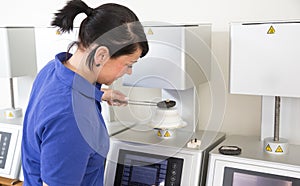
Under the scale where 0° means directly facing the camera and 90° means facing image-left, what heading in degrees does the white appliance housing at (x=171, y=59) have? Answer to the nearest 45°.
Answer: approximately 45°

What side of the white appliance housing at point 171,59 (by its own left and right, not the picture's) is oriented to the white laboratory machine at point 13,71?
right

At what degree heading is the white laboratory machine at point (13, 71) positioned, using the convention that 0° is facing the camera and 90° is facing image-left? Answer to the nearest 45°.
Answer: approximately 45°

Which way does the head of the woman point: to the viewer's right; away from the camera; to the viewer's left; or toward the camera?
to the viewer's right

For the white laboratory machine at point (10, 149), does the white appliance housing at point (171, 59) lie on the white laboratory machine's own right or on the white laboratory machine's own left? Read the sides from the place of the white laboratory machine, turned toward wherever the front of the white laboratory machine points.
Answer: on the white laboratory machine's own left

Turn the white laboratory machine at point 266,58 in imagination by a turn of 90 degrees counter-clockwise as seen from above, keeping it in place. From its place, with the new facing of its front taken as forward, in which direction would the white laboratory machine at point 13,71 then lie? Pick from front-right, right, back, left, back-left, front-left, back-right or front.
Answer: back

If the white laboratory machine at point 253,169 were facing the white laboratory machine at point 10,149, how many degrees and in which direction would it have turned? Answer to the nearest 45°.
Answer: approximately 90° to its right

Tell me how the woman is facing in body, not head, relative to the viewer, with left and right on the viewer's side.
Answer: facing to the right of the viewer
